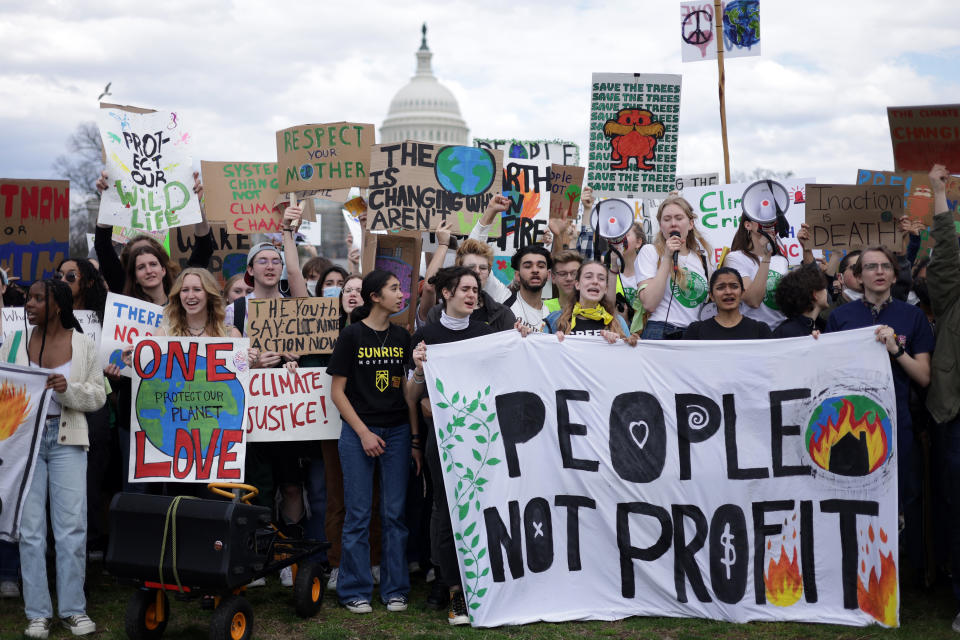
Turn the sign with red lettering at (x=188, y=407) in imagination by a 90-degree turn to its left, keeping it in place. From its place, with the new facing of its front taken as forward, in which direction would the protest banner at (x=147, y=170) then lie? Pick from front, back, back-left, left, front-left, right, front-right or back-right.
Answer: left

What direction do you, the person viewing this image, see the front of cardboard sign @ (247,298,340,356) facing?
facing the viewer

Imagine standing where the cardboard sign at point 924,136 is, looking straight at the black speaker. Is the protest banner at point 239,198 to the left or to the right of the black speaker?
right

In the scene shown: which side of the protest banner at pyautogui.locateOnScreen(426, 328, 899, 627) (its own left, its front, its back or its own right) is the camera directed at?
front

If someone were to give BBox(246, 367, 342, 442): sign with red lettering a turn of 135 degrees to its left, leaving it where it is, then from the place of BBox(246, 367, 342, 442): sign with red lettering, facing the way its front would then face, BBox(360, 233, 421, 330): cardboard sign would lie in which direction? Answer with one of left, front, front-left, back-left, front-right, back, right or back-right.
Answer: front

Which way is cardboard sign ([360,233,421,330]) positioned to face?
toward the camera

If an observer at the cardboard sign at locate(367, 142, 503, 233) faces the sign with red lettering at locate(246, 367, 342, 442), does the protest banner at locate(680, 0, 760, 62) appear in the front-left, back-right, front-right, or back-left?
back-left

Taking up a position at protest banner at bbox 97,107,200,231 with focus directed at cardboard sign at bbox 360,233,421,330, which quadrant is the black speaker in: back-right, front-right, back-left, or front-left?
front-right

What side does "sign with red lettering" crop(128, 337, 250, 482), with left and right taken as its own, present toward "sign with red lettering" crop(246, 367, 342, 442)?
left

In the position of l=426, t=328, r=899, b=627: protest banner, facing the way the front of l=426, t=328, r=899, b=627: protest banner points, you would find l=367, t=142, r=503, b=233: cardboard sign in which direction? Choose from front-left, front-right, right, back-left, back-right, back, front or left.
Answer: back-right

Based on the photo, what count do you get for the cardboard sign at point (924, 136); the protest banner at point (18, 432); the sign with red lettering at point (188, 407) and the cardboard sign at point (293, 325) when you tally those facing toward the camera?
4

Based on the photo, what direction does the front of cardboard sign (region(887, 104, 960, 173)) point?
toward the camera

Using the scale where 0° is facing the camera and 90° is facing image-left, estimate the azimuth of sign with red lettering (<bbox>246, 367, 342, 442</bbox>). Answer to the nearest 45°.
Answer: approximately 0°

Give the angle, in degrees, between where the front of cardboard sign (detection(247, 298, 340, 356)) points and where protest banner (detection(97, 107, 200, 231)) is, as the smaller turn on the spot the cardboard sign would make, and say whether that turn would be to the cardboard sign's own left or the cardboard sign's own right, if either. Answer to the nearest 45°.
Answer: approximately 135° to the cardboard sign's own right

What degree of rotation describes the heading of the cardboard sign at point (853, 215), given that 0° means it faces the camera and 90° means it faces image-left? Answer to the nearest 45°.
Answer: approximately 0°

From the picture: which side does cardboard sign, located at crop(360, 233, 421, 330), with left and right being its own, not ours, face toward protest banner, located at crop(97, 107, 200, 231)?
right
